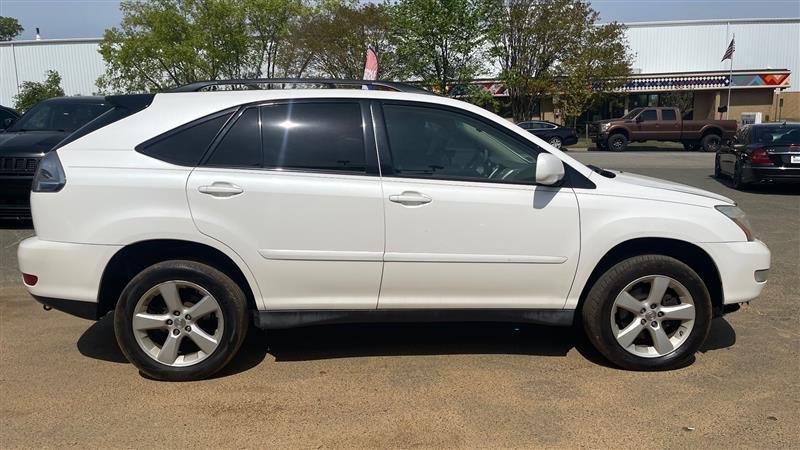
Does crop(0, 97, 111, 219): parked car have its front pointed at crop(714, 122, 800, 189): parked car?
no

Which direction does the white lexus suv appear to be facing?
to the viewer's right

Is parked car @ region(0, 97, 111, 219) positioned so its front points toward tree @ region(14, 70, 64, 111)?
no

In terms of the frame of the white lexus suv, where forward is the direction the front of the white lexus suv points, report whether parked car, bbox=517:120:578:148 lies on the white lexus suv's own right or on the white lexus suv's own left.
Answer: on the white lexus suv's own left

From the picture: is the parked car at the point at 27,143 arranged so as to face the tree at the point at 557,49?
no

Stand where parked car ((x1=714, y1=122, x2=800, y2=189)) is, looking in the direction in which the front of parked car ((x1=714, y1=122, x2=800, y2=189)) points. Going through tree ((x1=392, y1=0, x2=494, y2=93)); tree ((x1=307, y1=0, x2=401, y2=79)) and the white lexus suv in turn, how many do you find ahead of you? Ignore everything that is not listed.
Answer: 2

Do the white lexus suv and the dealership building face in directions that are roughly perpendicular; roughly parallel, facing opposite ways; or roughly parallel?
roughly perpendicular

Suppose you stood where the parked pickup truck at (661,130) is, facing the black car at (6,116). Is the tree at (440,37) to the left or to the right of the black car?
right

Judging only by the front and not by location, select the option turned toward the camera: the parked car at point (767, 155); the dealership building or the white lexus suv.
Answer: the dealership building

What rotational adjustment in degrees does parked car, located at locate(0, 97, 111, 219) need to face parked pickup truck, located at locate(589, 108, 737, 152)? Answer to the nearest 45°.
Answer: approximately 135° to its left

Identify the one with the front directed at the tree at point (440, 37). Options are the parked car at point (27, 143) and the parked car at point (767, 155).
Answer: the parked car at point (767, 155)

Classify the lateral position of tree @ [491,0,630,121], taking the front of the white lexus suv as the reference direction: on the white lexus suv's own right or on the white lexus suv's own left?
on the white lexus suv's own left

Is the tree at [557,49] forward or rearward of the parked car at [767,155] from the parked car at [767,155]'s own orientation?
forward

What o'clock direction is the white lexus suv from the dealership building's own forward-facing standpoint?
The white lexus suv is roughly at 1 o'clock from the dealership building.

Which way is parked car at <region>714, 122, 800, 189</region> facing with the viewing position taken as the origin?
facing away from the viewer and to the left of the viewer

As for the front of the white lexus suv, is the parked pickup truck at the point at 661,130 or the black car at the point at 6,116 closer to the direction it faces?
the parked pickup truck

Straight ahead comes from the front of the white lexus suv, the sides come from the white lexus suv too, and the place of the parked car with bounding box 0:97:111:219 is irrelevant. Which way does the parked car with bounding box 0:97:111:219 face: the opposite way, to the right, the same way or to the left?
to the right

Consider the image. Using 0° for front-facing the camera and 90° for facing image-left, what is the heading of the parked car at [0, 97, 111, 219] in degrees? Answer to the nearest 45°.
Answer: approximately 45°

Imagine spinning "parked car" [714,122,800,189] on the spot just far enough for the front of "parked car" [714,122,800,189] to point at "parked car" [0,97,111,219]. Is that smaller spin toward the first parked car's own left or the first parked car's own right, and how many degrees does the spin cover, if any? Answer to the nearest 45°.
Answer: approximately 90° to the first parked car's own left

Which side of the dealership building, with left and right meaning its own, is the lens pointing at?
front
